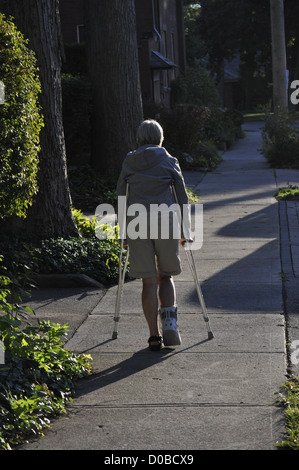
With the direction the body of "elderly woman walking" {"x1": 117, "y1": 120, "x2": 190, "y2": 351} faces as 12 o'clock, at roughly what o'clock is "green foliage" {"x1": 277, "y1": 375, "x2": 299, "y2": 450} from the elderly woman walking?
The green foliage is roughly at 5 o'clock from the elderly woman walking.

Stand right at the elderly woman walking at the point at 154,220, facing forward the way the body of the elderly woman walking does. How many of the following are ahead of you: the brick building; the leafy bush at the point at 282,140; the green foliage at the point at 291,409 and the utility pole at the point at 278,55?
3

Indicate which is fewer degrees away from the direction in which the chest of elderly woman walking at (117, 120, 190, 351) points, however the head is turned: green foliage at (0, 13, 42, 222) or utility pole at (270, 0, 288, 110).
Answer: the utility pole

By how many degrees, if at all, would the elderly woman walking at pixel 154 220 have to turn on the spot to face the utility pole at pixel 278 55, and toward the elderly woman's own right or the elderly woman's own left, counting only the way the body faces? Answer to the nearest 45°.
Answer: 0° — they already face it

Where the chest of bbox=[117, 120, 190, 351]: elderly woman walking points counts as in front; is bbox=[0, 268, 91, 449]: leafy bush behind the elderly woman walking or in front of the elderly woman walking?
behind

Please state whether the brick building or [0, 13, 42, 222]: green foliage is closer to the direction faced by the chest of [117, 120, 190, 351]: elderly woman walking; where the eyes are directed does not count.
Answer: the brick building

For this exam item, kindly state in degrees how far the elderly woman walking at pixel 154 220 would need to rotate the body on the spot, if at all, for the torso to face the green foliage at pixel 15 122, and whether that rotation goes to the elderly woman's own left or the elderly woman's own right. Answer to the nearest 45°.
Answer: approximately 45° to the elderly woman's own left

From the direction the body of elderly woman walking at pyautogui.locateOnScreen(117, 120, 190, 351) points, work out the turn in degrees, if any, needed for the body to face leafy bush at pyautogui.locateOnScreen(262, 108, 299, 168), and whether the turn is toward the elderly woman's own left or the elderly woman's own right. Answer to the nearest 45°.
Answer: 0° — they already face it

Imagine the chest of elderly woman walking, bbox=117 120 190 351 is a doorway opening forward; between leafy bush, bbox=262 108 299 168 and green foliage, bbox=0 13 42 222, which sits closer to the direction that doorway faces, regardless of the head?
the leafy bush

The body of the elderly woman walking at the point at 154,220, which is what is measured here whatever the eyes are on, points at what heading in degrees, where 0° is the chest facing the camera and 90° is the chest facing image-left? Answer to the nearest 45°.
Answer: approximately 180°

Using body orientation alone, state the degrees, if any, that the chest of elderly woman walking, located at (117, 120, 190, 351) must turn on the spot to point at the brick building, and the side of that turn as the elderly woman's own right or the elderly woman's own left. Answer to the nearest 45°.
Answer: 0° — they already face it
